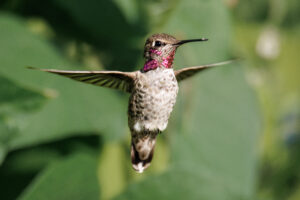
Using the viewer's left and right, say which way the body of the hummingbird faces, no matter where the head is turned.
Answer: facing the viewer and to the right of the viewer
